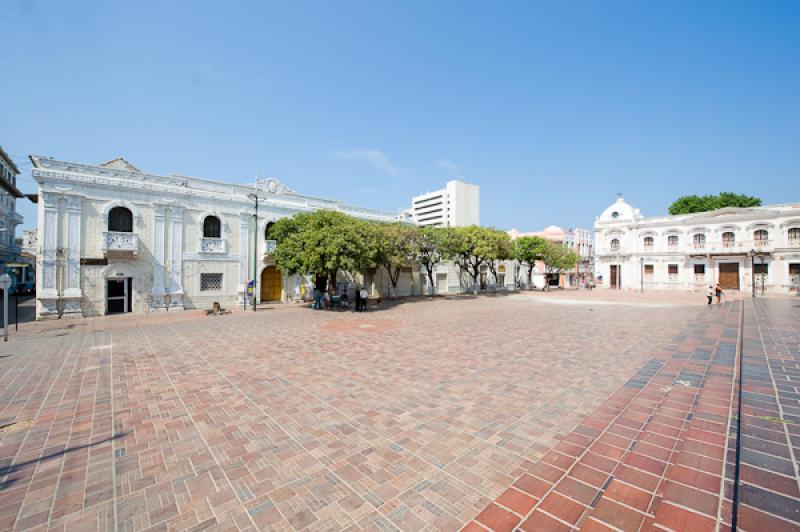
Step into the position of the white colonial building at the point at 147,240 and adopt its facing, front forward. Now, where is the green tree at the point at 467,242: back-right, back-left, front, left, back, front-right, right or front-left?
front-left

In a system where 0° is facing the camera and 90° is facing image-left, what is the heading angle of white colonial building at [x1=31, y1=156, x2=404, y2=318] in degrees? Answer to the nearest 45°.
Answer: approximately 315°

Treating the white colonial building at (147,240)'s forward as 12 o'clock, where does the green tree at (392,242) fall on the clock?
The green tree is roughly at 9 o'clock from the white colonial building.

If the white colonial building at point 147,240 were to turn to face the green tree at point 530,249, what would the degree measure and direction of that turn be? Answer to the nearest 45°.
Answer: approximately 45° to its left

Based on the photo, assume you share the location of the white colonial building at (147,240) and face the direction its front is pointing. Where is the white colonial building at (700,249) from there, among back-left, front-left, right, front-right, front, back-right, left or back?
front-left

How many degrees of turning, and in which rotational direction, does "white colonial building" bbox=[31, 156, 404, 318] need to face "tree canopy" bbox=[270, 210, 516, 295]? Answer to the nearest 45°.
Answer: approximately 45° to its left
